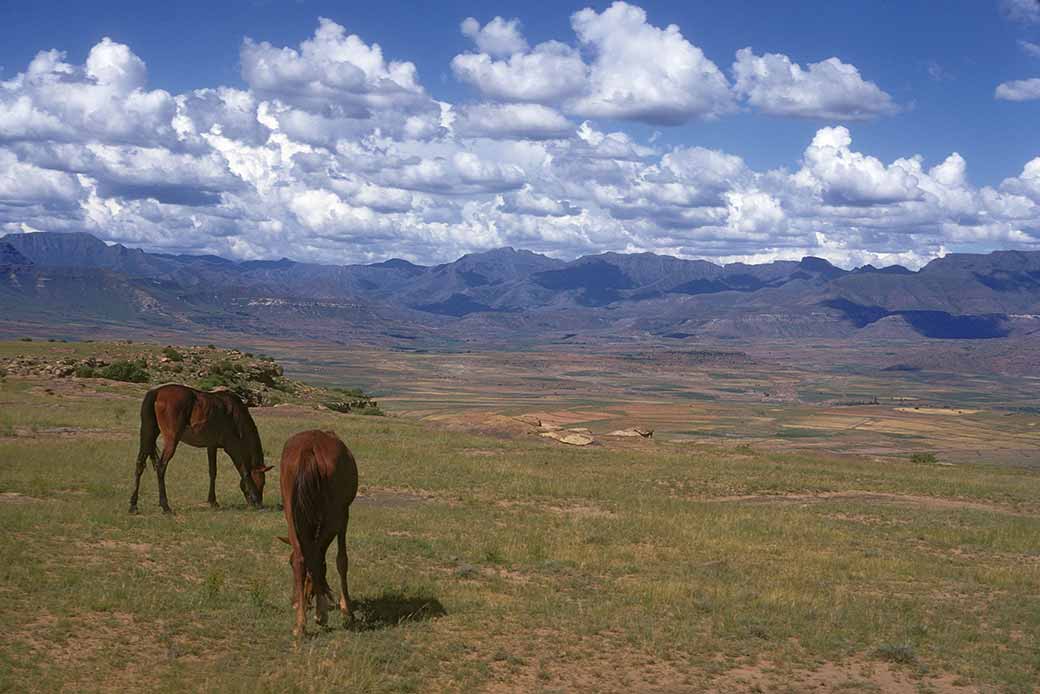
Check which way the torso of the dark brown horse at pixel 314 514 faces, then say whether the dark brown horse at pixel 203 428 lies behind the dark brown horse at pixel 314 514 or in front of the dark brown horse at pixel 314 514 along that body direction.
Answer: in front

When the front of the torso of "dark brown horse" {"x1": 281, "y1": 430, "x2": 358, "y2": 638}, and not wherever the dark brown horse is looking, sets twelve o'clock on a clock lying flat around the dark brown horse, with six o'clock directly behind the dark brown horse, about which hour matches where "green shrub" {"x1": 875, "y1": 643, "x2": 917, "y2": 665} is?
The green shrub is roughly at 3 o'clock from the dark brown horse.

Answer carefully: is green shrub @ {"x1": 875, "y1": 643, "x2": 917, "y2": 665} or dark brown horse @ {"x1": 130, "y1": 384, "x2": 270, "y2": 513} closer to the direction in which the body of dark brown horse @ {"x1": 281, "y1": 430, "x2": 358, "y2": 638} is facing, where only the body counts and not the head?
the dark brown horse

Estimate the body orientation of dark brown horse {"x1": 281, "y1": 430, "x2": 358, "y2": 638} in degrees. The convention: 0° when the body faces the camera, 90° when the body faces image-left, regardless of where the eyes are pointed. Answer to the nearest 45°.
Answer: approximately 180°
